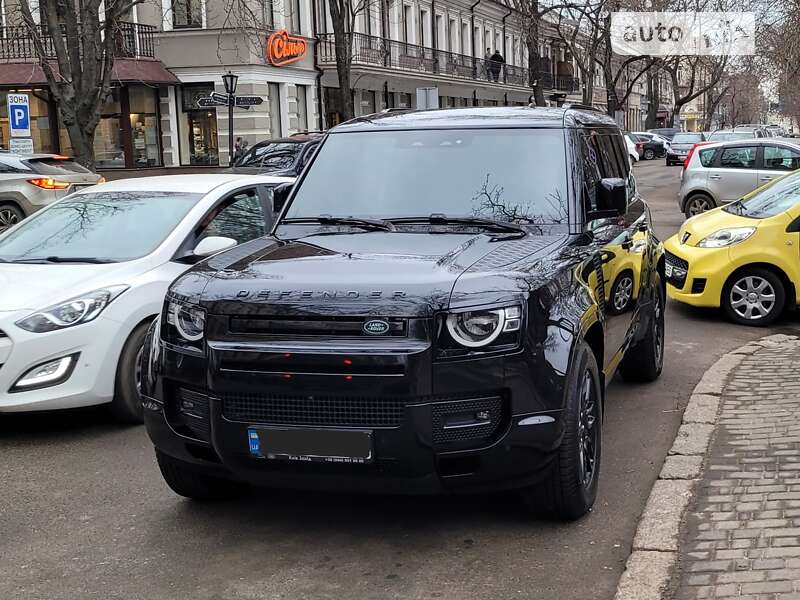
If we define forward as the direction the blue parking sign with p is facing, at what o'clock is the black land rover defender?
The black land rover defender is roughly at 12 o'clock from the blue parking sign with p.

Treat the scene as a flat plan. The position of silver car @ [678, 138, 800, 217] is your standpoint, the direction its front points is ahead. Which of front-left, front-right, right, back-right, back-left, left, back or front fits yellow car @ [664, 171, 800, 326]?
right

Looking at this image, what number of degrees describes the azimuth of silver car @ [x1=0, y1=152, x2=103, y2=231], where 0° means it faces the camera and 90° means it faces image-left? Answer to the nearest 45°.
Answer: approximately 135°

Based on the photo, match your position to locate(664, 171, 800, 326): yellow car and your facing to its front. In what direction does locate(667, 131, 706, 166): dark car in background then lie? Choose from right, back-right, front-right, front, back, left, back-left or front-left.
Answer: back-right

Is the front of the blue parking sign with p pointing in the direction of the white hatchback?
yes

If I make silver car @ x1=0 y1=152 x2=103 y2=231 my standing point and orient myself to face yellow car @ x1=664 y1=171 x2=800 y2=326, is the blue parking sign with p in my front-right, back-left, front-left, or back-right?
back-left

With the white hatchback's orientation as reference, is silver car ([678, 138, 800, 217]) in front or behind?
behind

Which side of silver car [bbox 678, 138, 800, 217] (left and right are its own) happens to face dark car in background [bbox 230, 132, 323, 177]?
back

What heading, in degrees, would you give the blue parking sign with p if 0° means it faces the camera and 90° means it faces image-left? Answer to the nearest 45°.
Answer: approximately 0°

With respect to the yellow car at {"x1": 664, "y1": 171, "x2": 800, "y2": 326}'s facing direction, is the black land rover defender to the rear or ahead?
ahead
